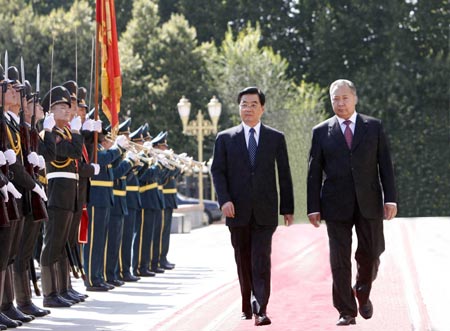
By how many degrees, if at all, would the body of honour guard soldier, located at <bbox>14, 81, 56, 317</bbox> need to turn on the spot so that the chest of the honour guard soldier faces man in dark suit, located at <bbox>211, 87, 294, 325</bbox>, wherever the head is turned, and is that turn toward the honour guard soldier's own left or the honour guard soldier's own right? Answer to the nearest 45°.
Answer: approximately 45° to the honour guard soldier's own right

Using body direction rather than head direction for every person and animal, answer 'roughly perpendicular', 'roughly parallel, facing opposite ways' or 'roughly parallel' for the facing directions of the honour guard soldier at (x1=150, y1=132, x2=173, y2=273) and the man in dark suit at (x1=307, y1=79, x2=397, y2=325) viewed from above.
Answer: roughly perpendicular

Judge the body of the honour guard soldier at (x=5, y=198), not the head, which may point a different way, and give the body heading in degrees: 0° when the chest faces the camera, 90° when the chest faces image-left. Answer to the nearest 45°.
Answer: approximately 270°

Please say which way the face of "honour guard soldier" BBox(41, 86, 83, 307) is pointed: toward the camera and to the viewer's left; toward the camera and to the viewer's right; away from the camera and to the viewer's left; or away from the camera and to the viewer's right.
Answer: toward the camera and to the viewer's right

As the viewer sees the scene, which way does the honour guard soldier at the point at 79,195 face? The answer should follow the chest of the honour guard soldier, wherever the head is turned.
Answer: to the viewer's right

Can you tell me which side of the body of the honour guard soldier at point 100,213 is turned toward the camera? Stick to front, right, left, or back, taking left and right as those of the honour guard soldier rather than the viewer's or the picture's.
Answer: right

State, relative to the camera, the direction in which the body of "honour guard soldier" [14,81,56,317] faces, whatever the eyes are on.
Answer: to the viewer's right

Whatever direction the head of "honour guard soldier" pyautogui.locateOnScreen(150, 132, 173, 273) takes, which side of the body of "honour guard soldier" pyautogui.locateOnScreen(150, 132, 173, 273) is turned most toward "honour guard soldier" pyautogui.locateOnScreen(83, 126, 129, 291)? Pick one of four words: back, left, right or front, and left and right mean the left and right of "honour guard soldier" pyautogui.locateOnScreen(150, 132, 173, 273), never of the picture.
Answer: right

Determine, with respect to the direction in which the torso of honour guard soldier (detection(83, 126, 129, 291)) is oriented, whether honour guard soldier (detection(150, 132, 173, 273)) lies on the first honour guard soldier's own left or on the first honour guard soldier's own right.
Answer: on the first honour guard soldier's own left
